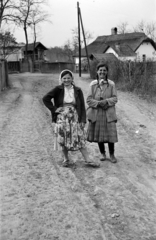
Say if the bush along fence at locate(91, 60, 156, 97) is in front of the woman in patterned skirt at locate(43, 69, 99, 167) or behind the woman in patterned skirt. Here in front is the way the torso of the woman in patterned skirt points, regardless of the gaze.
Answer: behind

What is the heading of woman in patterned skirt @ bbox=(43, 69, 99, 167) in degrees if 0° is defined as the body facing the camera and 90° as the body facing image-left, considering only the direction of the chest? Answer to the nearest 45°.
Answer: approximately 0°
